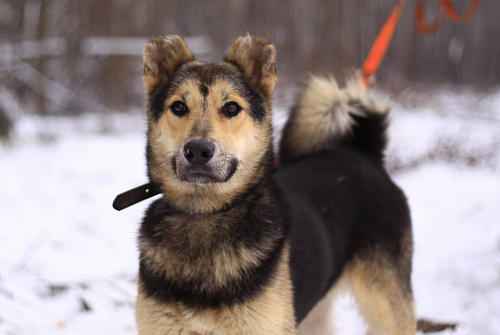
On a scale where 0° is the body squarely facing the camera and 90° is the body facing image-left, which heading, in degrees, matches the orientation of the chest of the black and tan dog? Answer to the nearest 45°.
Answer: approximately 45°
